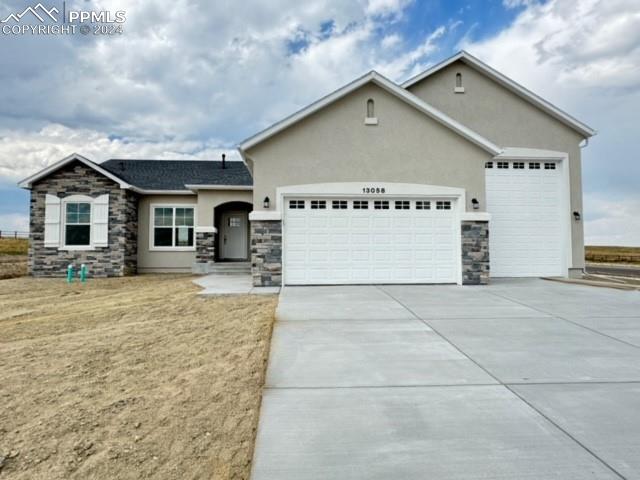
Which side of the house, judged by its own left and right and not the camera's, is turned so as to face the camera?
front
